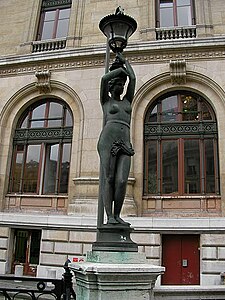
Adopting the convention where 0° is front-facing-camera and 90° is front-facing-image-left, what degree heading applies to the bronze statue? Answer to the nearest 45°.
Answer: approximately 315°
